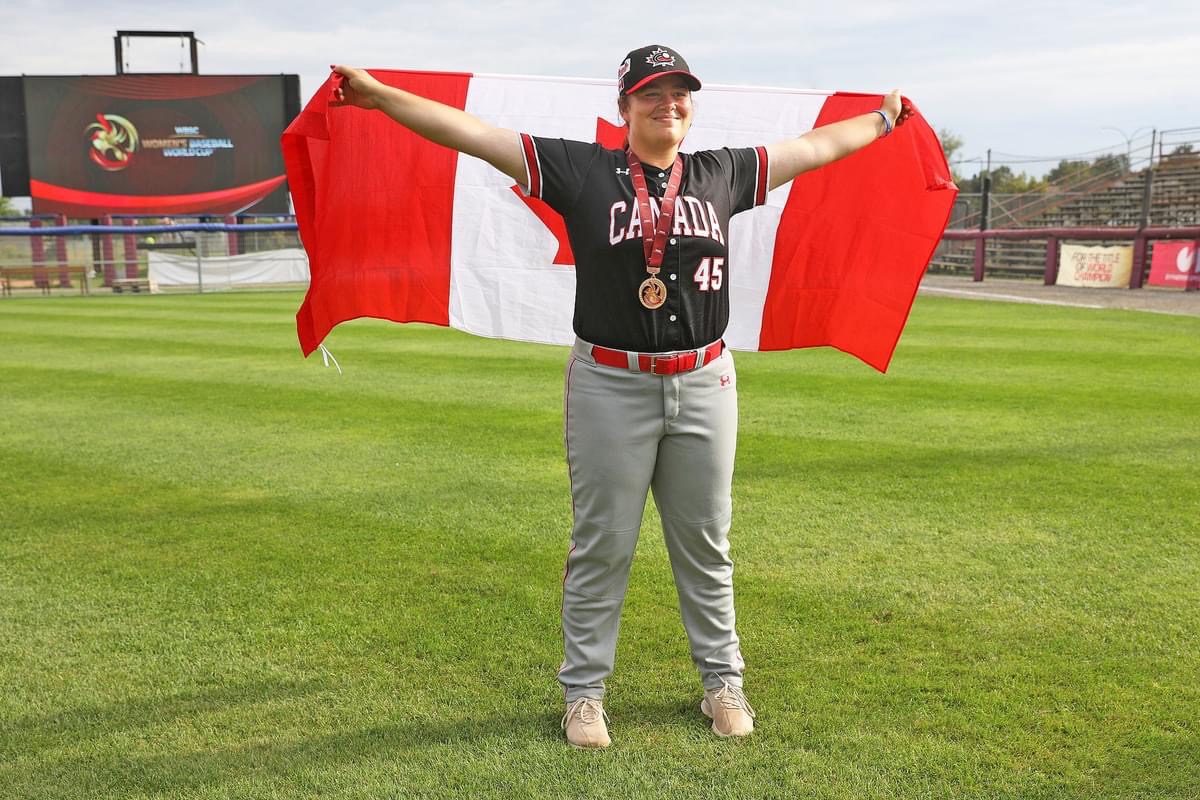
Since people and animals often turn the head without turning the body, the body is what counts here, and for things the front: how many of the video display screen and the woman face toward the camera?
2

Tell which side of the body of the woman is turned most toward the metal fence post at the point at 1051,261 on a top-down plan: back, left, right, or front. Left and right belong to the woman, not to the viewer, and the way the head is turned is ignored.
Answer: back

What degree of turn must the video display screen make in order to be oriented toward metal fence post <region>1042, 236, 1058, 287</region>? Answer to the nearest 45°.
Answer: approximately 45° to its left

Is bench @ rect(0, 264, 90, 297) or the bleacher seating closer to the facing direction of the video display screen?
the bench

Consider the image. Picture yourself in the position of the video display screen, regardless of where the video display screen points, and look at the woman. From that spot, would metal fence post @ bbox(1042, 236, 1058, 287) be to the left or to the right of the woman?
left

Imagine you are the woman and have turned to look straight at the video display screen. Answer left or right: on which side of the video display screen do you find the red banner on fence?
right

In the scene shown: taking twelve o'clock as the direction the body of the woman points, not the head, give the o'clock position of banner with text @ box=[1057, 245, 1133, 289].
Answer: The banner with text is roughly at 7 o'clock from the woman.

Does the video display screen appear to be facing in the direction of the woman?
yes

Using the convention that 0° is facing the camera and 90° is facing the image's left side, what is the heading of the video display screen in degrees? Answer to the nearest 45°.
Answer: approximately 0°

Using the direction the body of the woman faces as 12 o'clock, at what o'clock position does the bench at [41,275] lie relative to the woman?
The bench is roughly at 5 o'clock from the woman.

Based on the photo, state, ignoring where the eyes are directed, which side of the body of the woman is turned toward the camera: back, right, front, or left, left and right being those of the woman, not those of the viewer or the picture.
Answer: front

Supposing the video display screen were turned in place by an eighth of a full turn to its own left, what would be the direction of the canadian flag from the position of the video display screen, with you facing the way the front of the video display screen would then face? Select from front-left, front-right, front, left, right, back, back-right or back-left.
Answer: front-right

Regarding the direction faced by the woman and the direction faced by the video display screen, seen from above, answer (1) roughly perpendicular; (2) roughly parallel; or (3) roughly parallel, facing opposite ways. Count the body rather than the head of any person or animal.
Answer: roughly parallel

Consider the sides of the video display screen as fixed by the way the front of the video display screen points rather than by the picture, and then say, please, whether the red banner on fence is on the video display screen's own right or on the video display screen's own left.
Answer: on the video display screen's own left
